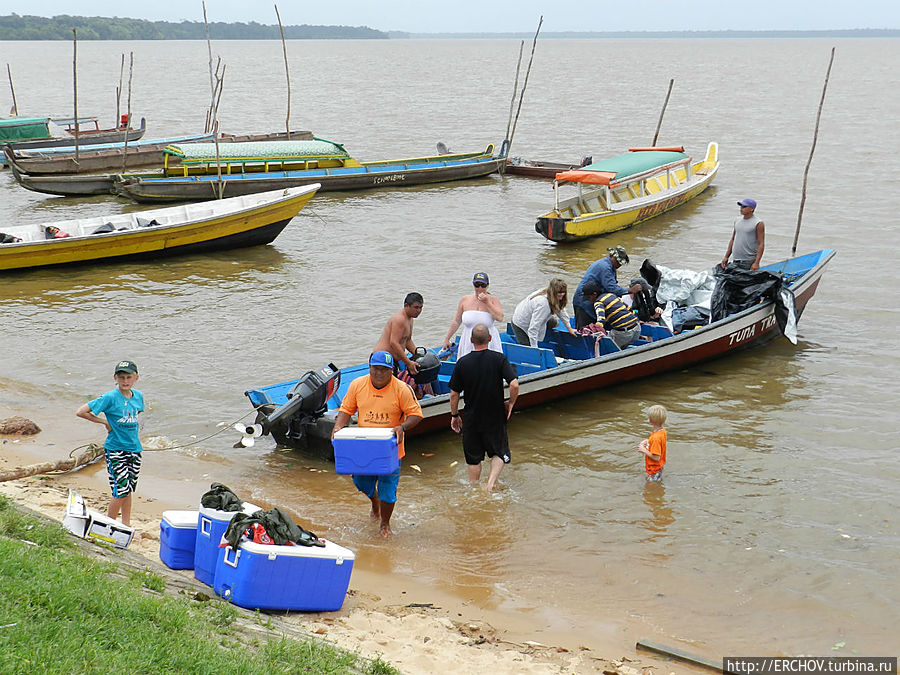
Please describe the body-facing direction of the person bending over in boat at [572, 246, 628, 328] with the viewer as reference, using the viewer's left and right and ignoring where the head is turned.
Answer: facing to the right of the viewer

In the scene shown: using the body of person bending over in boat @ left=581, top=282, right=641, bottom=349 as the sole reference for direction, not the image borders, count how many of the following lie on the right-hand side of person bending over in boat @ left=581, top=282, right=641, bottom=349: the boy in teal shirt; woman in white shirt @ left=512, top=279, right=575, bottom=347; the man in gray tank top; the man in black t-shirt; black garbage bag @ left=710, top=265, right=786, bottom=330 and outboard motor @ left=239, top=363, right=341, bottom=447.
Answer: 2

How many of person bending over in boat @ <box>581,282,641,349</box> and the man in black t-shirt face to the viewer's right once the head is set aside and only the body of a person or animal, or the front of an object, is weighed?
0

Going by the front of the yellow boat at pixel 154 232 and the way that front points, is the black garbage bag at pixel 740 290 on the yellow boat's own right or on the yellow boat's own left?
on the yellow boat's own right

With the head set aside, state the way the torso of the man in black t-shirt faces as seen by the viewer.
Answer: away from the camera

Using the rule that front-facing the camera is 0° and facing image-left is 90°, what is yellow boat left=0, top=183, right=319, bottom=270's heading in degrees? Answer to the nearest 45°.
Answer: approximately 270°

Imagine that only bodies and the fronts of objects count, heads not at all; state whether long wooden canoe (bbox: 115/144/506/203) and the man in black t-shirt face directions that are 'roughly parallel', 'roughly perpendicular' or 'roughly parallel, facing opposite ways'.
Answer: roughly perpendicular

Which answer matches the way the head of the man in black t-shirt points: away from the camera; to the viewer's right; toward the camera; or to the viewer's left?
away from the camera

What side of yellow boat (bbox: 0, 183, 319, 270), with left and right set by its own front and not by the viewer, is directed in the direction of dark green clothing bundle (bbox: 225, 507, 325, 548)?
right

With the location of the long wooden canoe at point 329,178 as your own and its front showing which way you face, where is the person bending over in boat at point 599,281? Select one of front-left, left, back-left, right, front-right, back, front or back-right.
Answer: right

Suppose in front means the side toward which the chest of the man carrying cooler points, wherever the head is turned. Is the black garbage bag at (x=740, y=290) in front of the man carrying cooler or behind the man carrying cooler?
behind

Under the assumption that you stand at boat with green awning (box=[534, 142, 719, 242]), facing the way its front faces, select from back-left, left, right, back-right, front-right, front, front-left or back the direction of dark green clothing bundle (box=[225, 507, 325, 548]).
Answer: back-right
